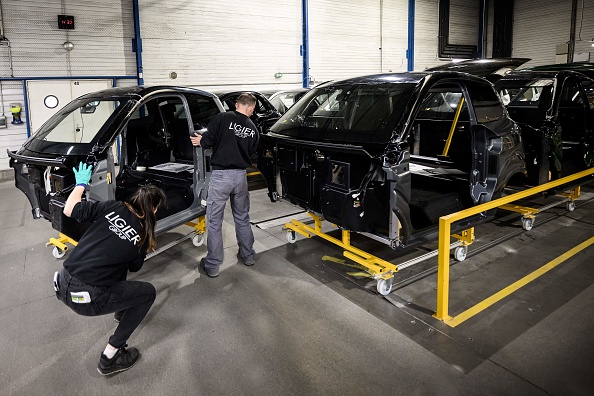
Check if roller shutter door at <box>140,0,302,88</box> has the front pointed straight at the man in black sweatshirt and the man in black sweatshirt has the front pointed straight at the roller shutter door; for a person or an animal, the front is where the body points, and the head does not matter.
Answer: yes

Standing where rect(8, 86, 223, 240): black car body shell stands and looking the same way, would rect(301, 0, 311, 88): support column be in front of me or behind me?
behind

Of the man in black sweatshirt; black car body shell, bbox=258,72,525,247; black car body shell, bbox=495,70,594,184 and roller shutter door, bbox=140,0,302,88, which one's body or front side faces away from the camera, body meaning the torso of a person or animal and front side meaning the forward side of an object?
the man in black sweatshirt

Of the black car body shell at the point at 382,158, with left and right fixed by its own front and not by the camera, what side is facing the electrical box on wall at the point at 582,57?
back

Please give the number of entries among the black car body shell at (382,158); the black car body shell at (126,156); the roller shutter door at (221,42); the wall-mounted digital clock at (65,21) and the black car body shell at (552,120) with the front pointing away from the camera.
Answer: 0

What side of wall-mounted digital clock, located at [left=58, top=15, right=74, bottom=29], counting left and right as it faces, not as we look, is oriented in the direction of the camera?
front

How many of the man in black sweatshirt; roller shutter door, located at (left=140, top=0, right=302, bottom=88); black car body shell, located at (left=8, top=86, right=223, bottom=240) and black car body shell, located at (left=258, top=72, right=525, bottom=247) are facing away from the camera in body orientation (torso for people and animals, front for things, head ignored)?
1

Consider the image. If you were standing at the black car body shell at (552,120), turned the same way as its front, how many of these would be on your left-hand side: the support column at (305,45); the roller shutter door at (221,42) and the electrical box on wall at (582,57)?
0

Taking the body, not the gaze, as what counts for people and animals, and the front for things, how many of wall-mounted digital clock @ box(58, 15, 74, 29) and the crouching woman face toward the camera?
1

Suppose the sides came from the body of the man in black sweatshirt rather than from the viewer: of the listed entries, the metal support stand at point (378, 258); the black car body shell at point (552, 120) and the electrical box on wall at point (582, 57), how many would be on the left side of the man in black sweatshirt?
0

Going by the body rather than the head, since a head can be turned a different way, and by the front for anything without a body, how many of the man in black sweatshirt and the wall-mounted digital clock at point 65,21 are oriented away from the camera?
1

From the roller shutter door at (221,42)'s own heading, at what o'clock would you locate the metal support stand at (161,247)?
The metal support stand is roughly at 12 o'clock from the roller shutter door.

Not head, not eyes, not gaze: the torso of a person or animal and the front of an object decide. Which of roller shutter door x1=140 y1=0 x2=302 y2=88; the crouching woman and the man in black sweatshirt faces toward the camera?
the roller shutter door

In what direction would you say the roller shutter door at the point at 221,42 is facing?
toward the camera
